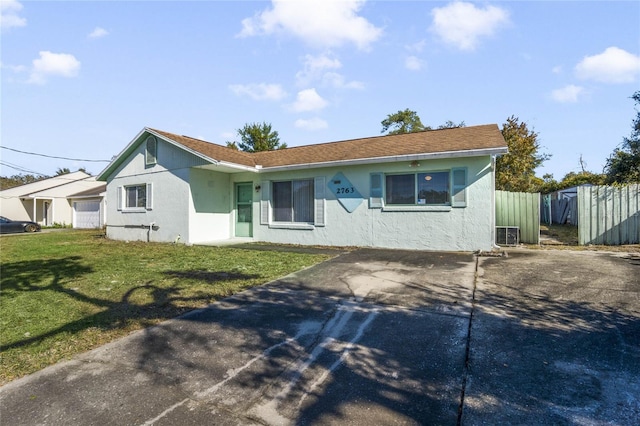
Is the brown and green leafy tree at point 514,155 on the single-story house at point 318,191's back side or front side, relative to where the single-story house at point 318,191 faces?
on the back side

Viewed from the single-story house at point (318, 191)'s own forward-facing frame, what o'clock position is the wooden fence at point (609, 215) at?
The wooden fence is roughly at 8 o'clock from the single-story house.

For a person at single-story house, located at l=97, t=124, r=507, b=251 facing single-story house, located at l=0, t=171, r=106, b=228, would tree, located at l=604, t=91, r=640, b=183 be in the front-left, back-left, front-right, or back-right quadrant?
back-right

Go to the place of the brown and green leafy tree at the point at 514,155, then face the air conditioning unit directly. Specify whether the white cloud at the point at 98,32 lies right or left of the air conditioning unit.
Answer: right

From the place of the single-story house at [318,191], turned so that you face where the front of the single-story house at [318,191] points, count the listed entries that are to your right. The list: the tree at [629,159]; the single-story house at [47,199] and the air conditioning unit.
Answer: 1

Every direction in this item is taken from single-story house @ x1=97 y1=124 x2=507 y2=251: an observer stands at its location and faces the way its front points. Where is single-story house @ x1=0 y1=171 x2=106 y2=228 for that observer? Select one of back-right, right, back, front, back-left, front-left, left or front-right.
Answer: right

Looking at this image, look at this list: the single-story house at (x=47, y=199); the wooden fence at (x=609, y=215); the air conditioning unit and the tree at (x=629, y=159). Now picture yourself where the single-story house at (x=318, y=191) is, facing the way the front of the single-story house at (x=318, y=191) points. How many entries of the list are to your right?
1

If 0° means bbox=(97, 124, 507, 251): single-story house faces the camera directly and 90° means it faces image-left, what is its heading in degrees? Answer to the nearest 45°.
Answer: approximately 45°

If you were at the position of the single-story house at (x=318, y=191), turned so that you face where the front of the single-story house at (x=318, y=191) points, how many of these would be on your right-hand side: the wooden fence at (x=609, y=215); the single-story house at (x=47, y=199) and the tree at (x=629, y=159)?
1

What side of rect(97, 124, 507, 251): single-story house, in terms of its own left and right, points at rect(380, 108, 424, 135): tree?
back
